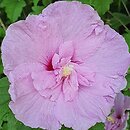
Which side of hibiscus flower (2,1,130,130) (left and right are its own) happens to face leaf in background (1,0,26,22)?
back

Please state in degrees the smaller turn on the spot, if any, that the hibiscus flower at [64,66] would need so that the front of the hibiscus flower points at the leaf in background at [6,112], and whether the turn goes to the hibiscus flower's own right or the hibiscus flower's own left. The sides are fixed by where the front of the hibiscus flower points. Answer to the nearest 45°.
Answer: approximately 90° to the hibiscus flower's own right

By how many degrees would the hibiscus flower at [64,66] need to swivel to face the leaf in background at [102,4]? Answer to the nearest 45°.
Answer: approximately 135° to its left

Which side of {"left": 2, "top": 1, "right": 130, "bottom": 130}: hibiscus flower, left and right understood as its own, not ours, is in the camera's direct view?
front
